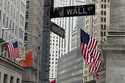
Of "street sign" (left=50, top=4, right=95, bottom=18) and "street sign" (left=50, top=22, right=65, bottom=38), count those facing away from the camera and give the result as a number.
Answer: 0

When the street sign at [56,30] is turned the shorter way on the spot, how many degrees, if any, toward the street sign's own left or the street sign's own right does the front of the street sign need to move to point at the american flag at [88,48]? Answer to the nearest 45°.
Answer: approximately 135° to the street sign's own left

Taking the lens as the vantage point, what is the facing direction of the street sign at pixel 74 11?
facing the viewer
